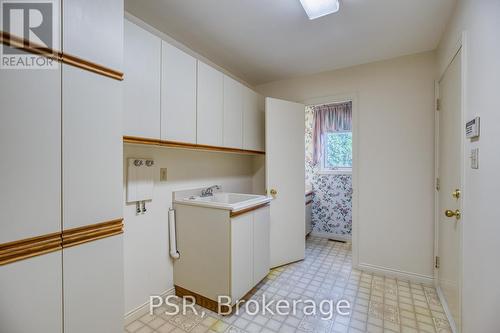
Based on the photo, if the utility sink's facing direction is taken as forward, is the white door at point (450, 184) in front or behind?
in front

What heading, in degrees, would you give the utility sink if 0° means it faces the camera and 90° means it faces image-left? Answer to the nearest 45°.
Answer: approximately 315°

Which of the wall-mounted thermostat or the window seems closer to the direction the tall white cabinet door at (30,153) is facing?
the wall-mounted thermostat

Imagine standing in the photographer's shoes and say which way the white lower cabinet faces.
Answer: facing the viewer and to the right of the viewer

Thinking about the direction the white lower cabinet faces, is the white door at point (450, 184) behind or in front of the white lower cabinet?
in front

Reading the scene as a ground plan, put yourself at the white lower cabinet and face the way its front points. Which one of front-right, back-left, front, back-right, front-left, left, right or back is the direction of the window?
left

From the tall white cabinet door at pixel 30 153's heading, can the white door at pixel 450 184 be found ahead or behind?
ahead

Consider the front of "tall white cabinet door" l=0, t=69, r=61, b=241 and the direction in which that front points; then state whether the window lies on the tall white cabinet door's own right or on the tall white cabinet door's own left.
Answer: on the tall white cabinet door's own left

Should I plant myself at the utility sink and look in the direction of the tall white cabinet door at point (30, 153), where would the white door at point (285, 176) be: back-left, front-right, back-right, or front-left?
back-left

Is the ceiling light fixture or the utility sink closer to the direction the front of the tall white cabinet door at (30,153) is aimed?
the ceiling light fixture

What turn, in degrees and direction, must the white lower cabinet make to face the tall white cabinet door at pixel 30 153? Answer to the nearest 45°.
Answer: approximately 90° to its right

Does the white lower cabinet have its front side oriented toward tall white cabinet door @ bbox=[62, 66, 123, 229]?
no

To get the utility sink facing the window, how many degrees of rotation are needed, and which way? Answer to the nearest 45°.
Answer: approximately 90° to its left
